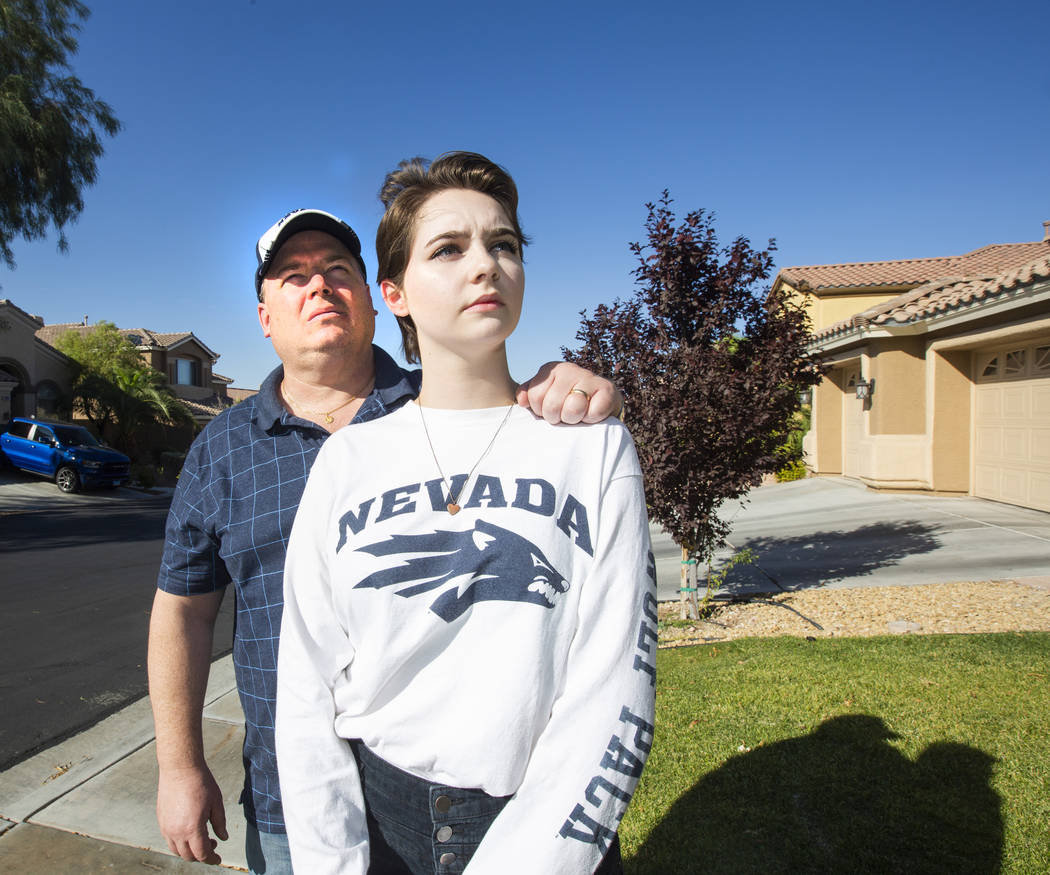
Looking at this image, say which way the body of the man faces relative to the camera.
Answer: toward the camera

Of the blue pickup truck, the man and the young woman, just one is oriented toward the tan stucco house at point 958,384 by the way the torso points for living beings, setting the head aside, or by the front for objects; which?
the blue pickup truck

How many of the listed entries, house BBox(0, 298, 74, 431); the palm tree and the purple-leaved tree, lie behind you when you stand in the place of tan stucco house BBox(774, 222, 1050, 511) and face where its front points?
0

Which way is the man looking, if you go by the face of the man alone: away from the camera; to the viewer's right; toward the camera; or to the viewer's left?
toward the camera

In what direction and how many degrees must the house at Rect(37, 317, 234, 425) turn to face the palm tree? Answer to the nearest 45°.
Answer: approximately 45° to its right

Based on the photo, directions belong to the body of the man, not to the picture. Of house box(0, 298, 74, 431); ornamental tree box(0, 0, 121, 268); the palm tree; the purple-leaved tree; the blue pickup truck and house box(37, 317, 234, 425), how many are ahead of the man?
0

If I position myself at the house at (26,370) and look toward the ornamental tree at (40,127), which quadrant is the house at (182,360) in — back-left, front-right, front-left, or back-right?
back-left

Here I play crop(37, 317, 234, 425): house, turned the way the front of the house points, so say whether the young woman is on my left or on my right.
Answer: on my right

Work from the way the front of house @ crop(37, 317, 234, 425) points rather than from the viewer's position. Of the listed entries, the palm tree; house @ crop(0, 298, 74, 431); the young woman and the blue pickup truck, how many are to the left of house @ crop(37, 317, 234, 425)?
0

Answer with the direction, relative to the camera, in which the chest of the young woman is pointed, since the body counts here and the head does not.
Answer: toward the camera

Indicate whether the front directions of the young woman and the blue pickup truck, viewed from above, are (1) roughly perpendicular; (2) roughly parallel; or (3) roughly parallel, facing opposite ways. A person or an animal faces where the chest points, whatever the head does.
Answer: roughly perpendicular

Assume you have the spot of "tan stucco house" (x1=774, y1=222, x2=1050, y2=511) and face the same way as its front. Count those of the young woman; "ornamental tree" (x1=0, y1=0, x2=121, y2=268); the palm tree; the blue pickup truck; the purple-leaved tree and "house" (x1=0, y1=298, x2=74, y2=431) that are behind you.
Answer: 0

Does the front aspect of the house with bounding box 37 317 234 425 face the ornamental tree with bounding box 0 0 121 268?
no

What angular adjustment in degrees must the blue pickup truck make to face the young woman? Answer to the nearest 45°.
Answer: approximately 45° to its right

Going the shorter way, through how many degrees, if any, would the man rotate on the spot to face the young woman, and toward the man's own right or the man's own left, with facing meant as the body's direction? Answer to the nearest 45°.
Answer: approximately 45° to the man's own left

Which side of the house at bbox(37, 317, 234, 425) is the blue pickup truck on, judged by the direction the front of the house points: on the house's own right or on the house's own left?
on the house's own right

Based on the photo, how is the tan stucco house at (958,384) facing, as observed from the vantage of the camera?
facing the viewer and to the left of the viewer

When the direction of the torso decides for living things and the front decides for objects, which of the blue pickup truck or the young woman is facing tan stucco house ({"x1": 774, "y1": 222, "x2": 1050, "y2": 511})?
the blue pickup truck

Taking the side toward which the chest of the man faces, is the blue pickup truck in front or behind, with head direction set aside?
behind

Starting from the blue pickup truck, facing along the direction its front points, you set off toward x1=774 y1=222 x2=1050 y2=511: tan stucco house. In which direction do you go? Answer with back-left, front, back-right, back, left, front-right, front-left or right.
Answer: front

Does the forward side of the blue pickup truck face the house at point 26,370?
no

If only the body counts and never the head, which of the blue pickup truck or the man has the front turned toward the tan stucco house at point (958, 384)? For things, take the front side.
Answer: the blue pickup truck

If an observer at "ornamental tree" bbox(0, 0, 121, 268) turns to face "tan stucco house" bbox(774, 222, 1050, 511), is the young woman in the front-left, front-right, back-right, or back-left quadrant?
front-right
